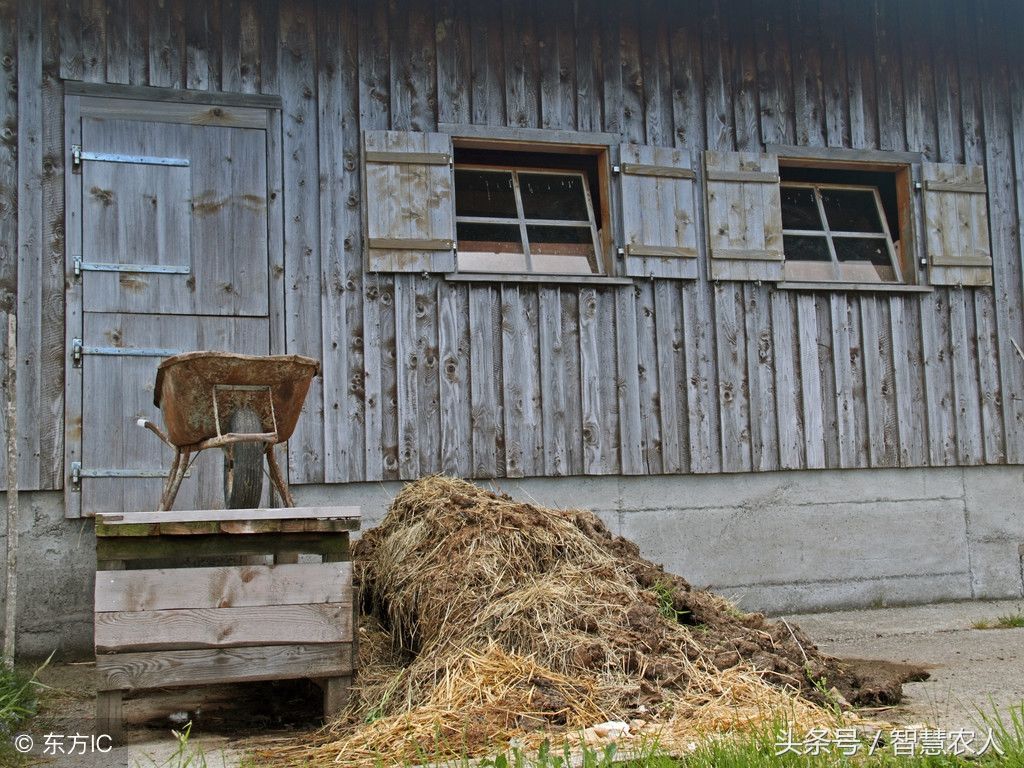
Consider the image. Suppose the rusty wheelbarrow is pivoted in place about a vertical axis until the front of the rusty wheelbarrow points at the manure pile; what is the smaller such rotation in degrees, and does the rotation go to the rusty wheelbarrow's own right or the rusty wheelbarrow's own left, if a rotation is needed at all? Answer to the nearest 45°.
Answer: approximately 45° to the rusty wheelbarrow's own left

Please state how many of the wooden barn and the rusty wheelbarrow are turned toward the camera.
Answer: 2

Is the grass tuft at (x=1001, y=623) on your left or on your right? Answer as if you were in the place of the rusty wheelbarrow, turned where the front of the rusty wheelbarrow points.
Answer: on your left

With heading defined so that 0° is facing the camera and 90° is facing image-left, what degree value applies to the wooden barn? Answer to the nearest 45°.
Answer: approximately 0°

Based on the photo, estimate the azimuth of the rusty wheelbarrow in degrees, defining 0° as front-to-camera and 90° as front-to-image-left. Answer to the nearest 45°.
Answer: approximately 0°

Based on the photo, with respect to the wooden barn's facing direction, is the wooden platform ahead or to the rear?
ahead

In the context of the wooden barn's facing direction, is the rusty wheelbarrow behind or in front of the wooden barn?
in front

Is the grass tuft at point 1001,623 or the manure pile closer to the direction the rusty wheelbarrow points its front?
the manure pile

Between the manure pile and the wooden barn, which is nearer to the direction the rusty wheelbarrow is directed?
the manure pile

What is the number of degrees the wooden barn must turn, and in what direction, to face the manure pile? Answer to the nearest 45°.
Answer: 0° — it already faces it
